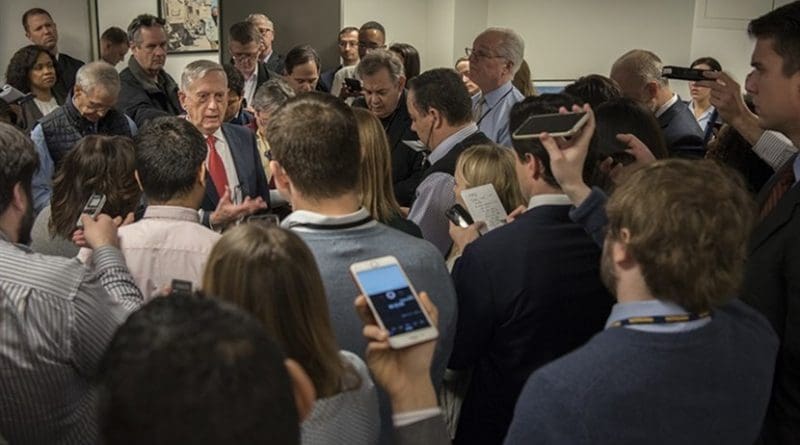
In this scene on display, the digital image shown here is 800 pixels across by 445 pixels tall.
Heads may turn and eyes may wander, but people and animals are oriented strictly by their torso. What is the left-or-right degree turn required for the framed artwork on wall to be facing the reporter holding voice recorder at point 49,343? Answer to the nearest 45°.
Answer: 0° — it already faces them

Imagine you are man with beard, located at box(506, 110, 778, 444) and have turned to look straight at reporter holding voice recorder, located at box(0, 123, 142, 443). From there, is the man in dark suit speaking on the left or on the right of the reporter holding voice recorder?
right

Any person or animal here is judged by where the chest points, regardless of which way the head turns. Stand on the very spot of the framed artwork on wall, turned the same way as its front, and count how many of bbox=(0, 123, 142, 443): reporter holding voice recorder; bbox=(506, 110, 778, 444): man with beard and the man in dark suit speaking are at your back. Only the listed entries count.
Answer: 0

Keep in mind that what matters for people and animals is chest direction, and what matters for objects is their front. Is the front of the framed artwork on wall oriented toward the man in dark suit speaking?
yes

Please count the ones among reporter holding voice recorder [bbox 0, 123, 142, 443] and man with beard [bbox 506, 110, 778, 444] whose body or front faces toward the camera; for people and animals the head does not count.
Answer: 0

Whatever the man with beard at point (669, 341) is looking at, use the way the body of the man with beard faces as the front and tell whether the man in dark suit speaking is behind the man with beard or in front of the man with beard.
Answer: in front

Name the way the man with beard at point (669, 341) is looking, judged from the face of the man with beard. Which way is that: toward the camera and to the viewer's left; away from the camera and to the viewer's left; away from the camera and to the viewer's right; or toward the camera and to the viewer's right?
away from the camera and to the viewer's left

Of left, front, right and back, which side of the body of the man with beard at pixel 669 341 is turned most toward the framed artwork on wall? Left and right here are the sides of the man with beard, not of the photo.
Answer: front

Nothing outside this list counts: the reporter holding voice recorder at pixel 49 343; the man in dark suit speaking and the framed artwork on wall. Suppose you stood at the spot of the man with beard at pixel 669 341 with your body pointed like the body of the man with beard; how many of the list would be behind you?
0

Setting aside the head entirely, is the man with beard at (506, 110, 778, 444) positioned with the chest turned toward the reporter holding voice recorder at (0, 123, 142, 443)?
no

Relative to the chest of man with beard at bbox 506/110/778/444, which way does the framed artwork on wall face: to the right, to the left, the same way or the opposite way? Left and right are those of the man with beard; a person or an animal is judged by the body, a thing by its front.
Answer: the opposite way

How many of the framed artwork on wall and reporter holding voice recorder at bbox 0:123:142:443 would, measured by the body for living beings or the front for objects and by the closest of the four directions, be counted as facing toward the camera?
1

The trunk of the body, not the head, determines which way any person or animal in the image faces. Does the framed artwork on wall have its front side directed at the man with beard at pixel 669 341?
yes

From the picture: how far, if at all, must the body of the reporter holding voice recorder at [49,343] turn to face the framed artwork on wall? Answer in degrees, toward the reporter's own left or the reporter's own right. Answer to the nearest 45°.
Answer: approximately 45° to the reporter's own left

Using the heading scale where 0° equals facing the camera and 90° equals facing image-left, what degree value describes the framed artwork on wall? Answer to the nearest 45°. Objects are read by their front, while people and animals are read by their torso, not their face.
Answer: approximately 0°

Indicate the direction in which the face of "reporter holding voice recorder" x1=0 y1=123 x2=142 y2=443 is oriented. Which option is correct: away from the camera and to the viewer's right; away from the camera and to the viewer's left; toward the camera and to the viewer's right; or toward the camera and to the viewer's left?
away from the camera and to the viewer's right

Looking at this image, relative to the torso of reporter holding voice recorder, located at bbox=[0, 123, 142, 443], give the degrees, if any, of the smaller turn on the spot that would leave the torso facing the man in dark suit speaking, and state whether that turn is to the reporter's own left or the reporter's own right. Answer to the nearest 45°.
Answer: approximately 45° to the reporter's own left

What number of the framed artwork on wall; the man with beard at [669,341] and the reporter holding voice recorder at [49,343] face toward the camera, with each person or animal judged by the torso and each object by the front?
1

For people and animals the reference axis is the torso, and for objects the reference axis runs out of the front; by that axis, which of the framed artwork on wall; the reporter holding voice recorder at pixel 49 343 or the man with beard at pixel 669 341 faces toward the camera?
the framed artwork on wall

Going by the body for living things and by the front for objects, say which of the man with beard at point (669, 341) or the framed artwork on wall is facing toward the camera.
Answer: the framed artwork on wall
